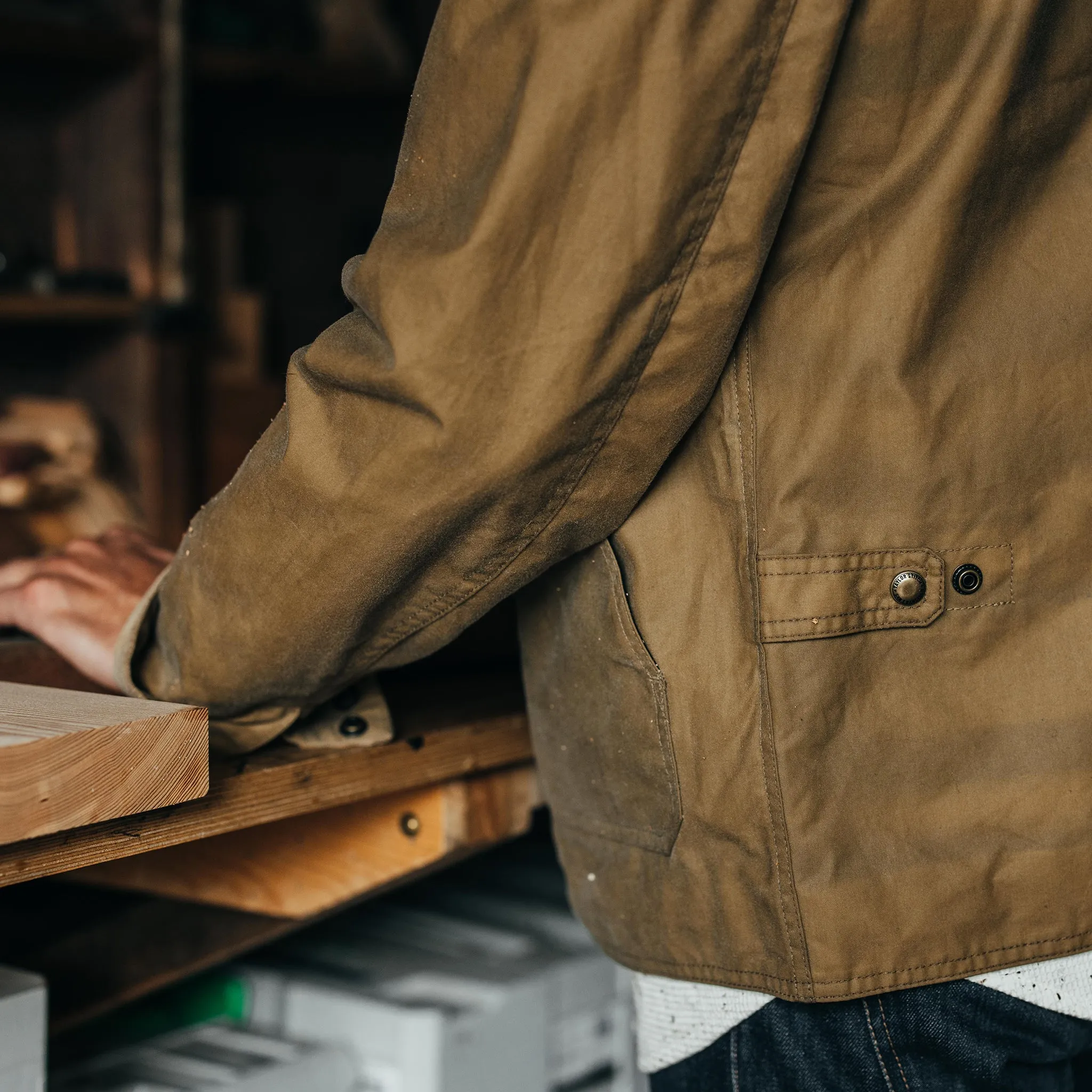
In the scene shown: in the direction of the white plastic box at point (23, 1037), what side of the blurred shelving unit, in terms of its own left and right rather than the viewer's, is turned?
front

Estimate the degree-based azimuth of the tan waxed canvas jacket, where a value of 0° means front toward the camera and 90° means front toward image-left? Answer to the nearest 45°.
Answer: approximately 135°

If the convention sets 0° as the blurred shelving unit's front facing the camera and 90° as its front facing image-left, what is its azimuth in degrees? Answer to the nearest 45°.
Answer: approximately 0°

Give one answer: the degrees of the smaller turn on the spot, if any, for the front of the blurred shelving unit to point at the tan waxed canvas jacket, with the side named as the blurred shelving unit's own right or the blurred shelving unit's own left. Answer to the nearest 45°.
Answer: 0° — it already faces it

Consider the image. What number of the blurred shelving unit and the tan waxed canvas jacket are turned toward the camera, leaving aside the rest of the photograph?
1
